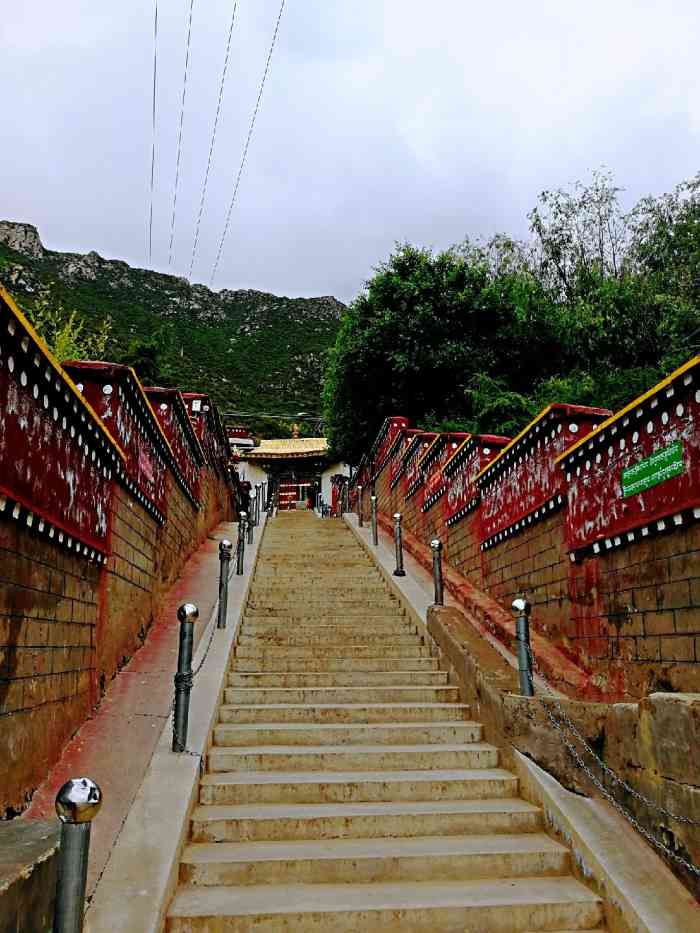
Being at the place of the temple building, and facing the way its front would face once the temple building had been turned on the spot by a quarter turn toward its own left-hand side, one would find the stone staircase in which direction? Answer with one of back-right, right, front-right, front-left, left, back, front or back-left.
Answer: right

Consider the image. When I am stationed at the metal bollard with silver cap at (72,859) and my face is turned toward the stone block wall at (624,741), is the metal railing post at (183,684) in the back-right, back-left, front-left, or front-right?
front-left

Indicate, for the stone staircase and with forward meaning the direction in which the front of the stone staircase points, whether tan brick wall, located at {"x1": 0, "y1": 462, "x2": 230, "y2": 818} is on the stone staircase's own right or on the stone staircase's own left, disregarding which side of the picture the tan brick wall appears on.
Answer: on the stone staircase's own right

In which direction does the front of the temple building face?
toward the camera

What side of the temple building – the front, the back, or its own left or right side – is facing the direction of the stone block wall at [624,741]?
front

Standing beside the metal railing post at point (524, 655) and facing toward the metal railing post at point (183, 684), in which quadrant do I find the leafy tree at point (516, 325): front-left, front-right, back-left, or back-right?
back-right

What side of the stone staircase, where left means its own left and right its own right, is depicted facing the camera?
front

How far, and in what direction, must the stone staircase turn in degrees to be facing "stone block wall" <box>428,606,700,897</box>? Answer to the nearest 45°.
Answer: approximately 90° to its left

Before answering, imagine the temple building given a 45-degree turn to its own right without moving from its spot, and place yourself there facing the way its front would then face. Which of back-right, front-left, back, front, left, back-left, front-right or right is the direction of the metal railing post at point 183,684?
front-left

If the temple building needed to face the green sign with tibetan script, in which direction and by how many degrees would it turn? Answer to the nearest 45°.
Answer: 0° — it already faces it
